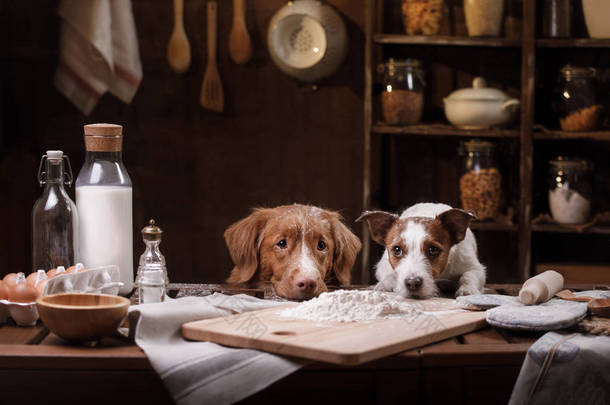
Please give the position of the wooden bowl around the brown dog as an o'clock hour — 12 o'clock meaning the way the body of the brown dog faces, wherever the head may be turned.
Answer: The wooden bowl is roughly at 1 o'clock from the brown dog.

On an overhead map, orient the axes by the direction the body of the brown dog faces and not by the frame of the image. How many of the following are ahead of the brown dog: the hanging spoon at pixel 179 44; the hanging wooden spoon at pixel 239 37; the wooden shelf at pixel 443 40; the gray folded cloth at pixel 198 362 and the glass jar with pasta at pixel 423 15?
1

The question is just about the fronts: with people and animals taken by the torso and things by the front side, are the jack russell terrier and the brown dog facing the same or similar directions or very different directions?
same or similar directions

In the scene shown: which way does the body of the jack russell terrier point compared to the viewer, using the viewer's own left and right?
facing the viewer

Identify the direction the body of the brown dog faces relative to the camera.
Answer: toward the camera

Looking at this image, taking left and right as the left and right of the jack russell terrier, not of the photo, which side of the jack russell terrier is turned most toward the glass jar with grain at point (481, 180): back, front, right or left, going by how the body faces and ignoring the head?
back

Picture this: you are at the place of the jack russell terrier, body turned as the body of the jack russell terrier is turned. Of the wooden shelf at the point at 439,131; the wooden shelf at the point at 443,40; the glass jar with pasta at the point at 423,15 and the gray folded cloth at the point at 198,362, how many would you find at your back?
3

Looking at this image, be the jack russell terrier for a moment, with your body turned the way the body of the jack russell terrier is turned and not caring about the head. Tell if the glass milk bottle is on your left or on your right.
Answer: on your right

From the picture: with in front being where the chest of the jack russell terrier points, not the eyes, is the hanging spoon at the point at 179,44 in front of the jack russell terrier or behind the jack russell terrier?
behind

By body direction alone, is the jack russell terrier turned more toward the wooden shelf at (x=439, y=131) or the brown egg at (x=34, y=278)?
the brown egg

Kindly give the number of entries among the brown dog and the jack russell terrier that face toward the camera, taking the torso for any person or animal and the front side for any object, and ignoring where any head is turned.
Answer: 2

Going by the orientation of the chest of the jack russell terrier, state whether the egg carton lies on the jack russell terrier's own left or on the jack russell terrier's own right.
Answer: on the jack russell terrier's own right
